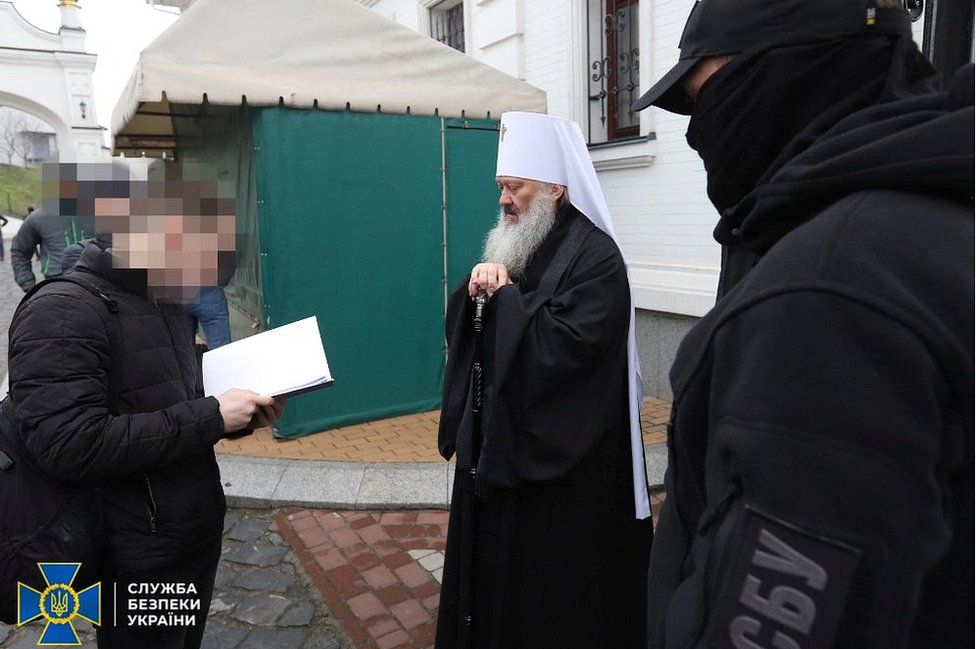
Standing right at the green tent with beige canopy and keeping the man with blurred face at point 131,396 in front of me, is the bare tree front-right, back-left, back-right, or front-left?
back-right

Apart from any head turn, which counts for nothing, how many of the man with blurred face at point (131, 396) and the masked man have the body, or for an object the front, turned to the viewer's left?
1

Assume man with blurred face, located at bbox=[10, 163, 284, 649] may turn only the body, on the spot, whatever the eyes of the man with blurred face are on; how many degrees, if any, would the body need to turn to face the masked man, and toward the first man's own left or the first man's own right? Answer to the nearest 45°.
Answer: approximately 45° to the first man's own right

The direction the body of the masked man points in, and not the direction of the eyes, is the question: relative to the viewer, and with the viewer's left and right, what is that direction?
facing to the left of the viewer

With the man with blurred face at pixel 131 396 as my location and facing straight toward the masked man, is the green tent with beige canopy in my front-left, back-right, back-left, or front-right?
back-left

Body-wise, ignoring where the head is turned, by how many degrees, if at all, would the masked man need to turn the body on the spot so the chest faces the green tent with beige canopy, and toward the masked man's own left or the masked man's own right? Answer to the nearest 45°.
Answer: approximately 45° to the masked man's own right

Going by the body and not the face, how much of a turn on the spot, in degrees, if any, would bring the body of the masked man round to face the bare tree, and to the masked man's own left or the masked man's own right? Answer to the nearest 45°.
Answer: approximately 45° to the masked man's own right

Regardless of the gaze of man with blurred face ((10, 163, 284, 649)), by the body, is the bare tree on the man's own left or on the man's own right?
on the man's own left

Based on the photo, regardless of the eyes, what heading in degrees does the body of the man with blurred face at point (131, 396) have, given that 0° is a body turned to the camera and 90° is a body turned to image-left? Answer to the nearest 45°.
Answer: approximately 270°

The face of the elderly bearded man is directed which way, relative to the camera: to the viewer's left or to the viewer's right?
to the viewer's left
